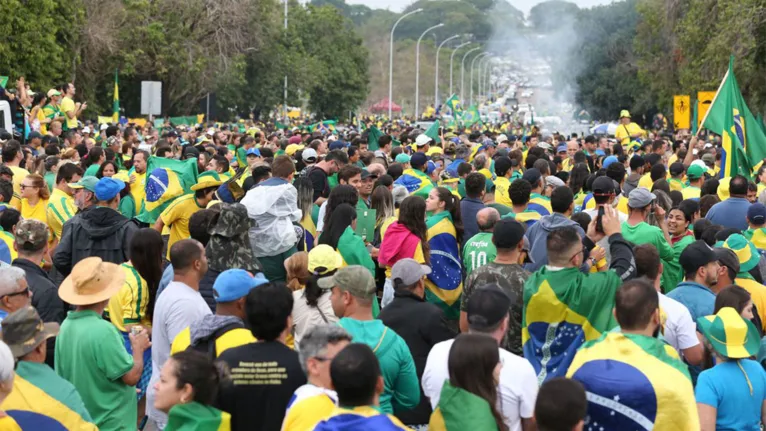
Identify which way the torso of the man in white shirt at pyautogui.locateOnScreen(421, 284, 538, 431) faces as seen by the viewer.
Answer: away from the camera

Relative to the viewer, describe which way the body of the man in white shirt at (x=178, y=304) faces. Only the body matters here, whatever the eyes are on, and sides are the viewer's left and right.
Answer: facing away from the viewer and to the right of the viewer

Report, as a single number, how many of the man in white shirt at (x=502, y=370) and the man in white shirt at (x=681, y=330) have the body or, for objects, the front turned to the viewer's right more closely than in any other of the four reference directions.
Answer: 0

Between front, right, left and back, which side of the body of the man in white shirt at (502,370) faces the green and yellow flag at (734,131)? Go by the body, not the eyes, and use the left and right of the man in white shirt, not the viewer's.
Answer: front

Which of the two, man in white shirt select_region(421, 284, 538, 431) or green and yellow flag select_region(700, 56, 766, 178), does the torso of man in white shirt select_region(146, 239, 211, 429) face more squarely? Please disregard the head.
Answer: the green and yellow flag

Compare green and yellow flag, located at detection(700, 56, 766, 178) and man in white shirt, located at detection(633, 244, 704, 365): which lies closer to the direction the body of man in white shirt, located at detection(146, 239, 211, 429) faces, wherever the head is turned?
the green and yellow flag

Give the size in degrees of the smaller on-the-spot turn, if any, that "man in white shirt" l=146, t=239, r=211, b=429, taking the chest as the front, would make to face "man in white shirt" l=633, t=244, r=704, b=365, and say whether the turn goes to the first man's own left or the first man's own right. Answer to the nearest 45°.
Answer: approximately 45° to the first man's own right

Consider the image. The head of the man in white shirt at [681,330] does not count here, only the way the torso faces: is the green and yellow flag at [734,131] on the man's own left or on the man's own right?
on the man's own right
